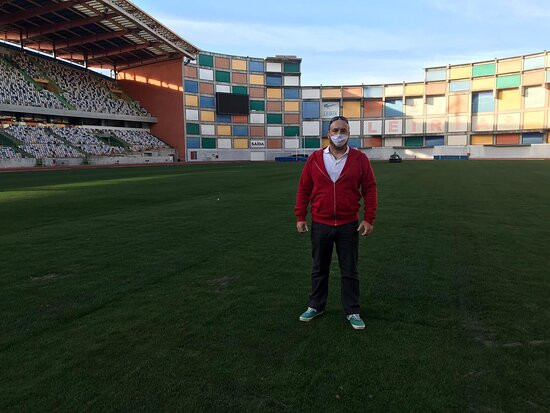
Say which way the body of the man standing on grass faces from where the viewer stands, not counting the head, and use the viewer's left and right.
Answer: facing the viewer

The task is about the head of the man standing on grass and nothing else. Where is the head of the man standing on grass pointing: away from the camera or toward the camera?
toward the camera
